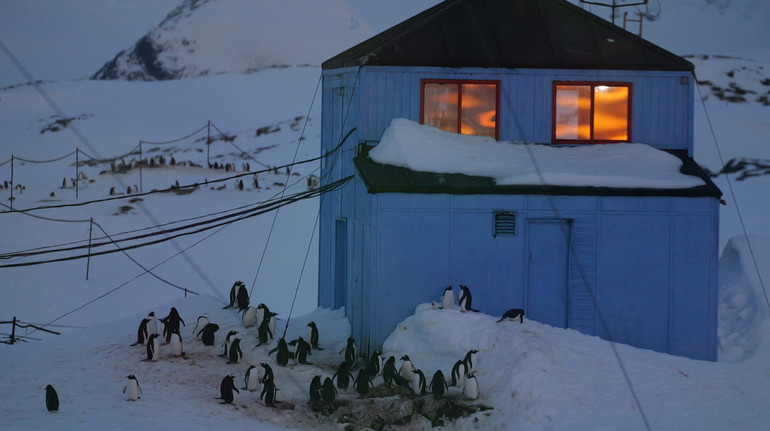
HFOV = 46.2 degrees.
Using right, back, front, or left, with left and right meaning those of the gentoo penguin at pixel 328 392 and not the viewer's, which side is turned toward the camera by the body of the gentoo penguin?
back

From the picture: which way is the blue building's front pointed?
toward the camera

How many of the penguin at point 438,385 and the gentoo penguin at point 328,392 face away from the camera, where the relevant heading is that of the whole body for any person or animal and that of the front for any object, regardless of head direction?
2

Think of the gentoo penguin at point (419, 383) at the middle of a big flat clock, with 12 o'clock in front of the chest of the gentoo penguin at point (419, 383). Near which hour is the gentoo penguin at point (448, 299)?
the gentoo penguin at point (448, 299) is roughly at 5 o'clock from the gentoo penguin at point (419, 383).

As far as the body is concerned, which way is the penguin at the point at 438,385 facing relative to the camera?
away from the camera

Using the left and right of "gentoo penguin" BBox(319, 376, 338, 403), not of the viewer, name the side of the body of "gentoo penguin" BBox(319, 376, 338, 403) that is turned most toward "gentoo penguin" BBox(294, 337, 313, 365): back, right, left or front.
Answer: front

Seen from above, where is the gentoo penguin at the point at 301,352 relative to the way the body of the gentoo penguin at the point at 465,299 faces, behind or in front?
in front

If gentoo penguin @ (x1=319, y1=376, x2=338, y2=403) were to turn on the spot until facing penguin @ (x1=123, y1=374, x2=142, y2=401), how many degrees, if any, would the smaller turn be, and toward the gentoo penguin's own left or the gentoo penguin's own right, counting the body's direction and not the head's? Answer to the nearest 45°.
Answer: approximately 90° to the gentoo penguin's own left
